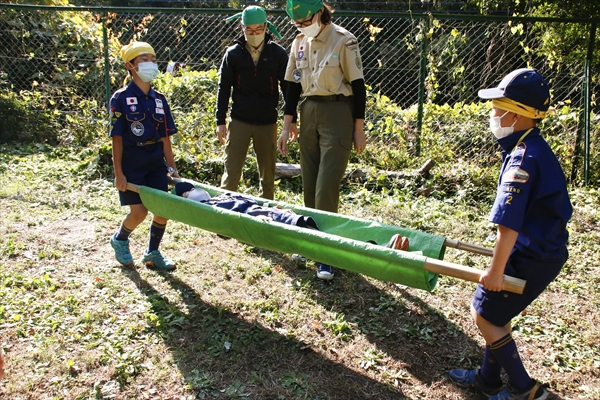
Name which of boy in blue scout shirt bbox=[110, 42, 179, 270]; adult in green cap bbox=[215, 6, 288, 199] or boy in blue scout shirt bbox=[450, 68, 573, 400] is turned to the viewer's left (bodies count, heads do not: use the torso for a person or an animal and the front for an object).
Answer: boy in blue scout shirt bbox=[450, 68, 573, 400]

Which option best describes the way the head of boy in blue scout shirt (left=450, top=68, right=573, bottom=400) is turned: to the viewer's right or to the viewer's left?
to the viewer's left

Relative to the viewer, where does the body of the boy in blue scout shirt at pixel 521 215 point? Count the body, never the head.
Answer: to the viewer's left

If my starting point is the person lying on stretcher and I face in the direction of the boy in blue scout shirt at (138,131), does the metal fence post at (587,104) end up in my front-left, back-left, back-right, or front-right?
back-right

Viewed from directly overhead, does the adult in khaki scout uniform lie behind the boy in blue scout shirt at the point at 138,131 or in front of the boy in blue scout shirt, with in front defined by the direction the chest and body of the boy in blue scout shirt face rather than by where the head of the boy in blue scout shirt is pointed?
in front

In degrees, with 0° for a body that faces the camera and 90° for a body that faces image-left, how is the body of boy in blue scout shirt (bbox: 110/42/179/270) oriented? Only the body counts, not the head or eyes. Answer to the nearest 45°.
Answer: approximately 315°

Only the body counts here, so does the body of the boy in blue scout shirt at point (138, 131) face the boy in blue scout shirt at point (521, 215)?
yes

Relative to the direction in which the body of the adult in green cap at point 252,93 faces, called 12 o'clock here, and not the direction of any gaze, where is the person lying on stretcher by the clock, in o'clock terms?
The person lying on stretcher is roughly at 12 o'clock from the adult in green cap.

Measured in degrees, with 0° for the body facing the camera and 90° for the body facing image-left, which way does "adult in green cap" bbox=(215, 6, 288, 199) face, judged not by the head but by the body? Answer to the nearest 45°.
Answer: approximately 0°
